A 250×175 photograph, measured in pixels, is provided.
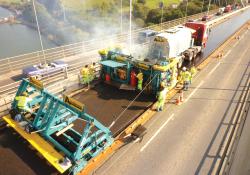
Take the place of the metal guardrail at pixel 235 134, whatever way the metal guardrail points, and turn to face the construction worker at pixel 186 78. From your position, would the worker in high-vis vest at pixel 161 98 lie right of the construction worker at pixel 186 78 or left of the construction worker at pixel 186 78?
left

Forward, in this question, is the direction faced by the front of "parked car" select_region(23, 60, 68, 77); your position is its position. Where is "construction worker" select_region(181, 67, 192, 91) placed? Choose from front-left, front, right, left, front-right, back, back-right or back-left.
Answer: left

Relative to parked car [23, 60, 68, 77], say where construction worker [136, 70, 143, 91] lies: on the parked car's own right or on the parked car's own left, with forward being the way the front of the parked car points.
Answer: on the parked car's own left

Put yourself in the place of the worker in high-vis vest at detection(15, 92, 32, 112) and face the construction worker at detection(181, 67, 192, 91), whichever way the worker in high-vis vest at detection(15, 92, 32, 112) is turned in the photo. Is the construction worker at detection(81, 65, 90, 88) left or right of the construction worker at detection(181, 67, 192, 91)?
left

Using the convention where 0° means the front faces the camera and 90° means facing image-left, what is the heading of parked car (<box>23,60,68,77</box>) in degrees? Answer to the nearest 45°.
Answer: approximately 45°

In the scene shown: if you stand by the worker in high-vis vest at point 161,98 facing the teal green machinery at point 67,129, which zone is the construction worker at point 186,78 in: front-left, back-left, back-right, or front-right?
back-right

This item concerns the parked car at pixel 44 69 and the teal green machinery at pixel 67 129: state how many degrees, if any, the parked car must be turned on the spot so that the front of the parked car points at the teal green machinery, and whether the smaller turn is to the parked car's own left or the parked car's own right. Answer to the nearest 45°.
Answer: approximately 45° to the parked car's own left
